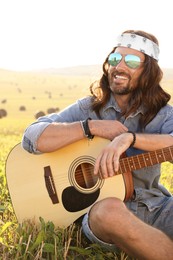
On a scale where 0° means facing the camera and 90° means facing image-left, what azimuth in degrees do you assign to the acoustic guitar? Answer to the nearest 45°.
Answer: approximately 0°

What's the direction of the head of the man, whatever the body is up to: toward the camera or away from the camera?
toward the camera
